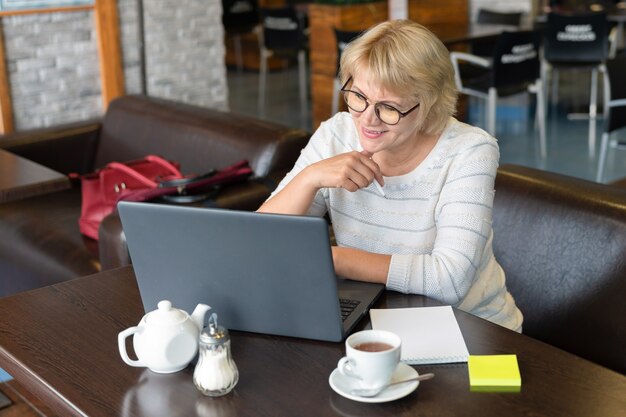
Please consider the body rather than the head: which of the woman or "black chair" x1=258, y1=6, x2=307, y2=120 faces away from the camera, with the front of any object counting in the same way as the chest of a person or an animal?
the black chair

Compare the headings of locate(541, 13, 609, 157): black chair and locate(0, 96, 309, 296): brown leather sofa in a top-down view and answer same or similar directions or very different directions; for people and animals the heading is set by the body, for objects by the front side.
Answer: very different directions

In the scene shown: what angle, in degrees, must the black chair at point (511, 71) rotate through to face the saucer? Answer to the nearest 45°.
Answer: approximately 135° to its left

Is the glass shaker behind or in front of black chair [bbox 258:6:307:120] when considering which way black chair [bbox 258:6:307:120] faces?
behind

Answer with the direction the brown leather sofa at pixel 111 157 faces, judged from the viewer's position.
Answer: facing the viewer and to the left of the viewer

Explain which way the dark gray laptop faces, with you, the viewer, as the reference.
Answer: facing away from the viewer and to the right of the viewer

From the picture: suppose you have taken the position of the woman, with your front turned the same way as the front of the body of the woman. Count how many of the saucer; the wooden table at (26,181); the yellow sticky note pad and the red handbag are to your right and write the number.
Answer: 2

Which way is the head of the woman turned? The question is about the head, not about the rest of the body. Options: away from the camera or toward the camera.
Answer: toward the camera

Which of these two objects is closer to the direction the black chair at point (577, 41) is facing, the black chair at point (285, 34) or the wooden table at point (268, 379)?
the black chair

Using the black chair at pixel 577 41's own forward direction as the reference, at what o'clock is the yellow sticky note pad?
The yellow sticky note pad is roughly at 6 o'clock from the black chair.

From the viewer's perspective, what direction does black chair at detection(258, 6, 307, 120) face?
away from the camera

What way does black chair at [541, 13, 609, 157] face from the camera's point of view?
away from the camera

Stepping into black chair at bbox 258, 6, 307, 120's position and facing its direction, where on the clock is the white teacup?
The white teacup is roughly at 6 o'clock from the black chair.
